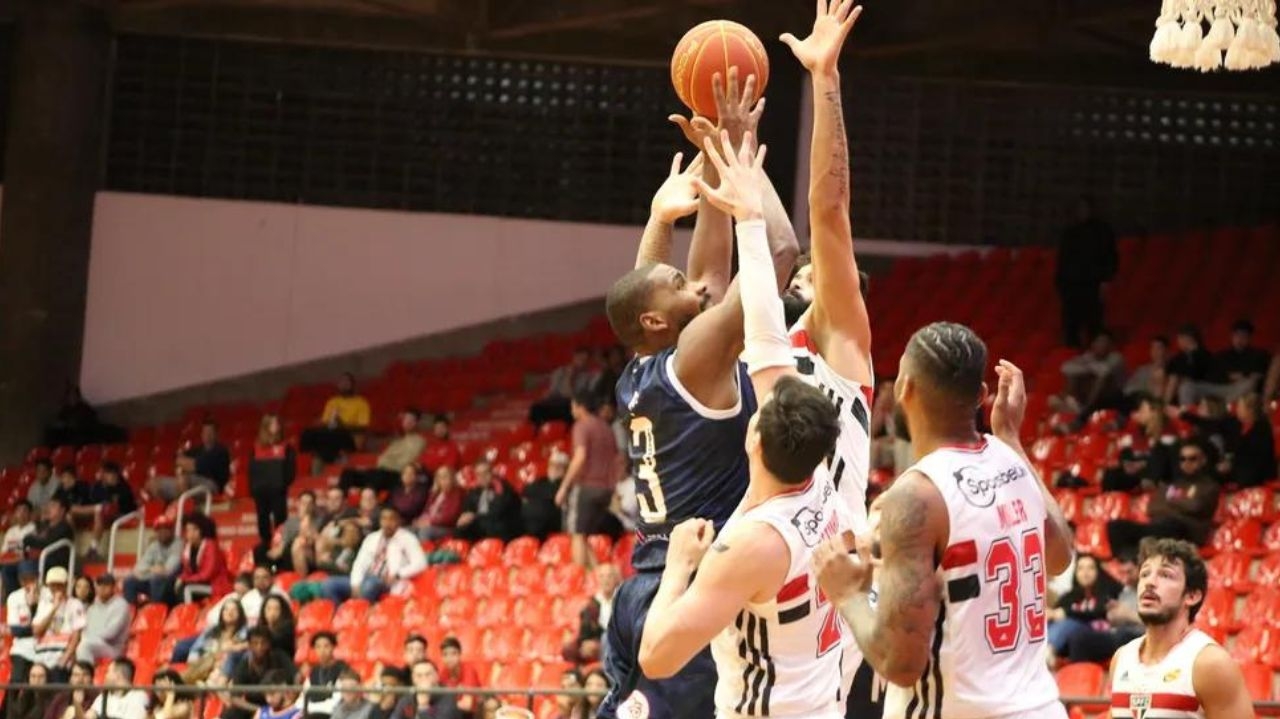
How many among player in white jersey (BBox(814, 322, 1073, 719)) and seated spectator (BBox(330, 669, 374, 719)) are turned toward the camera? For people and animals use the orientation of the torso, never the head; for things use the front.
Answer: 1

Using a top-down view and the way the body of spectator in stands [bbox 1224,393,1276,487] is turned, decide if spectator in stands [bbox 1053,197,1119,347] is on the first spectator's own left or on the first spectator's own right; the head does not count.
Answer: on the first spectator's own right

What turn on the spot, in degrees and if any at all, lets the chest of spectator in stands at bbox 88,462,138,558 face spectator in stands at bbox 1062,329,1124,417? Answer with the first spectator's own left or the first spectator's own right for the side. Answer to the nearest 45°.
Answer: approximately 90° to the first spectator's own left
